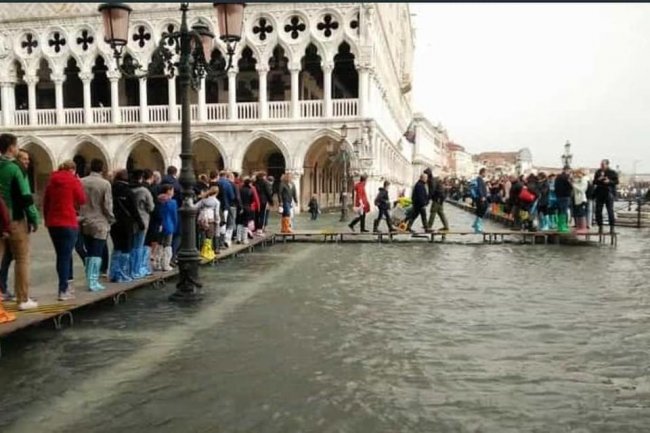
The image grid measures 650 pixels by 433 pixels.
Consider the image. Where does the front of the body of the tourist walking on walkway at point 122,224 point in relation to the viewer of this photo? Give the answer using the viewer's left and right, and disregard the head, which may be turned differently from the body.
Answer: facing away from the viewer and to the right of the viewer

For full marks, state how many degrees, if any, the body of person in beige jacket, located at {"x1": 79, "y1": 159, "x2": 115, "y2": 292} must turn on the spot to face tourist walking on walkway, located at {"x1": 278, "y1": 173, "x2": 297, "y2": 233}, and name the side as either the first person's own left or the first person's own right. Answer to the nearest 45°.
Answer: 0° — they already face them

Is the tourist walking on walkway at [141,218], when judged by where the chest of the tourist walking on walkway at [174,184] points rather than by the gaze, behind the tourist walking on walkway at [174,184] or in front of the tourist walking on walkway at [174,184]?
behind

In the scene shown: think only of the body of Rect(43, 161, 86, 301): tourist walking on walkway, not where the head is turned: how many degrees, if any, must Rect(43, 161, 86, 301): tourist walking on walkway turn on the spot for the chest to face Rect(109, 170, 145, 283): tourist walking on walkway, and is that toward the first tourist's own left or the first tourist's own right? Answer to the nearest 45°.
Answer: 0° — they already face them

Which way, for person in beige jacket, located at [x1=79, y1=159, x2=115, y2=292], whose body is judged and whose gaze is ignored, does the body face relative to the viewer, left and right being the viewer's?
facing away from the viewer and to the right of the viewer

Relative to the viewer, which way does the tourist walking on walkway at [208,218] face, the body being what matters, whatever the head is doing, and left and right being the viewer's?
facing away from the viewer and to the right of the viewer

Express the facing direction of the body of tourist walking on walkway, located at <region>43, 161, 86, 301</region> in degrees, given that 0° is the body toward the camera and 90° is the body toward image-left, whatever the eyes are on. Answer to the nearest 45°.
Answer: approximately 225°
